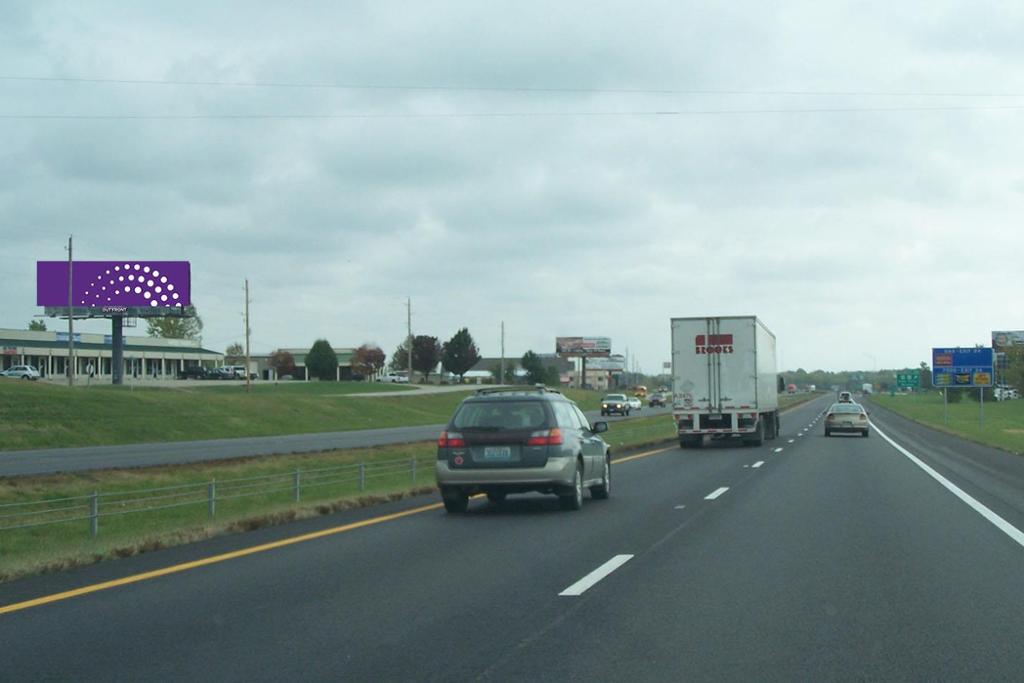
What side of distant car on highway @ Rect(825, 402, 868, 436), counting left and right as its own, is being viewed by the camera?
back

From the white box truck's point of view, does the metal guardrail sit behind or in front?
behind

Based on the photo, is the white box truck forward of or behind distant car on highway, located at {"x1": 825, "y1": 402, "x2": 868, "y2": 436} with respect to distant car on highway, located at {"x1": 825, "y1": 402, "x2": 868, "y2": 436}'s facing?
behind

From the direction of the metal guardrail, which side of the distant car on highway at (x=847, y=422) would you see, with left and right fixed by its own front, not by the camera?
back

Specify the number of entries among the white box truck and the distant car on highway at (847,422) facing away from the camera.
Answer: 2

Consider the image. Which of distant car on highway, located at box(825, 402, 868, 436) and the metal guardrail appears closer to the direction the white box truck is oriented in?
the distant car on highway

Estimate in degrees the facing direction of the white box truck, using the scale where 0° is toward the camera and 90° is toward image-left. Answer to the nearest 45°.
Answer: approximately 180°
